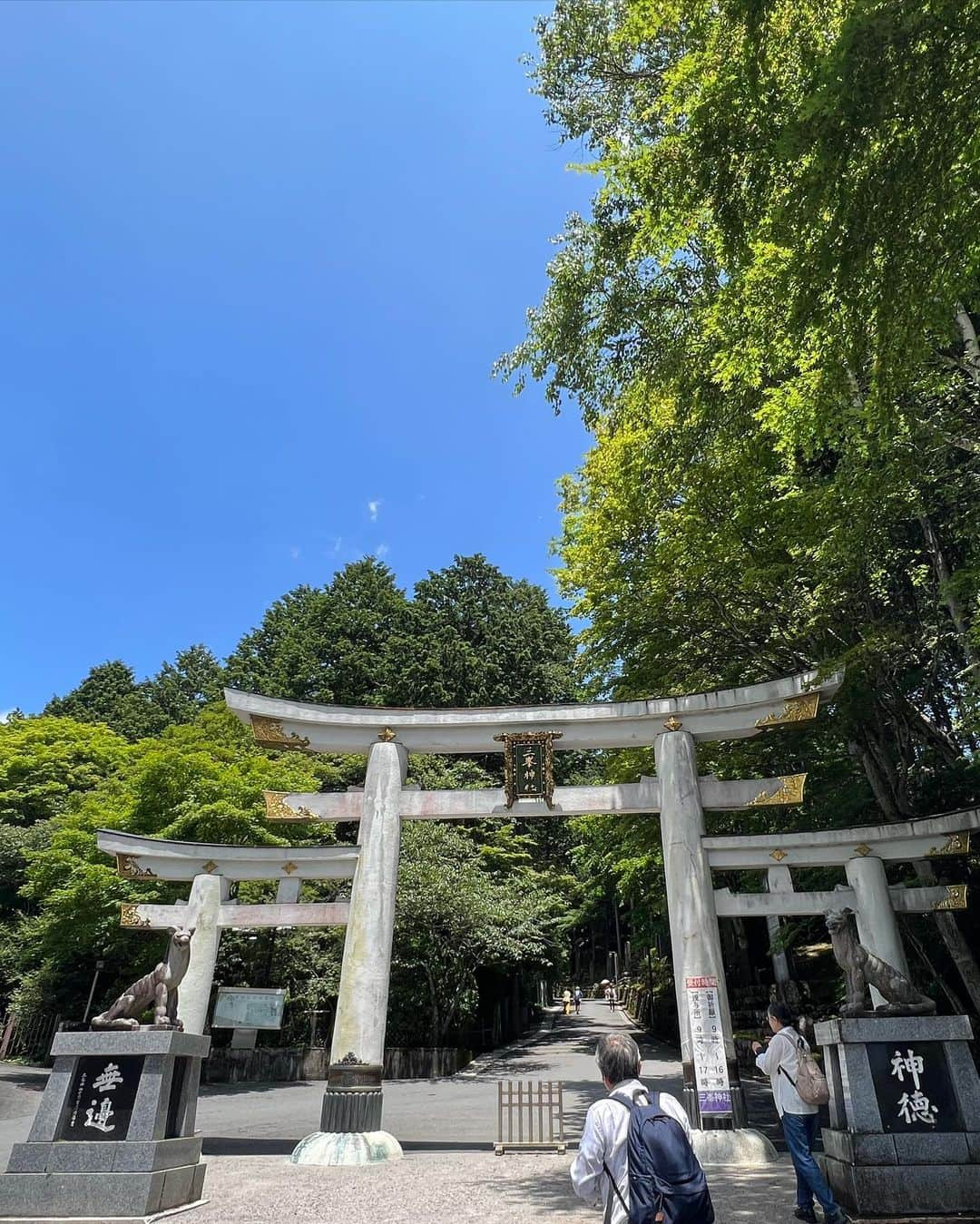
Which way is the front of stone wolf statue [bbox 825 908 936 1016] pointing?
to the viewer's left

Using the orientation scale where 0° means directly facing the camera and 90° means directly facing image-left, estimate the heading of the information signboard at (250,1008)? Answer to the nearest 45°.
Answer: approximately 0°

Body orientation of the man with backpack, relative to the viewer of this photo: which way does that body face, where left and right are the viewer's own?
facing away from the viewer and to the left of the viewer

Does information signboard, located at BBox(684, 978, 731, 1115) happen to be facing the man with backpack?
yes

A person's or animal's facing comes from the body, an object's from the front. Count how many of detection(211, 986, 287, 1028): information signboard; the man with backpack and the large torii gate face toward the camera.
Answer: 2

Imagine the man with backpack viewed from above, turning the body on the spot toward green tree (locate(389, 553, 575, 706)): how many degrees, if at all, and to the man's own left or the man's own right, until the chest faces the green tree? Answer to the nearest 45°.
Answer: approximately 45° to the man's own right

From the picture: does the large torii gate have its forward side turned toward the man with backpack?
yes

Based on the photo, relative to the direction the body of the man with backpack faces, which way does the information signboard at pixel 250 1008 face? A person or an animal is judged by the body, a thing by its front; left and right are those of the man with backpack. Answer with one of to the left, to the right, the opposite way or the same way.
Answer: the opposite way

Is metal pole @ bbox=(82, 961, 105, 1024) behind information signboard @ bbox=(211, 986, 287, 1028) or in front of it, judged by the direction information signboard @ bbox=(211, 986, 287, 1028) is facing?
behind

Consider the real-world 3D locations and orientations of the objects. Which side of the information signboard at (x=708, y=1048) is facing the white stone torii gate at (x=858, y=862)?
left
